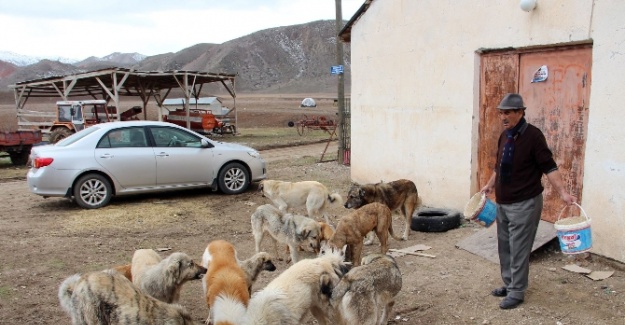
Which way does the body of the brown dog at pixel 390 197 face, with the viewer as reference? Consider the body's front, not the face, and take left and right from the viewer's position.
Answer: facing to the left of the viewer

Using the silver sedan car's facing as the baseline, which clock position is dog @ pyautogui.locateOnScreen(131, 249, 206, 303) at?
The dog is roughly at 3 o'clock from the silver sedan car.

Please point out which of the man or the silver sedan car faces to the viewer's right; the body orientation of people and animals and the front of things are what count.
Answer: the silver sedan car

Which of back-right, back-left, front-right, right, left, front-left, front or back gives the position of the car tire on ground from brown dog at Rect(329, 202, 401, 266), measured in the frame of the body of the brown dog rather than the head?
back

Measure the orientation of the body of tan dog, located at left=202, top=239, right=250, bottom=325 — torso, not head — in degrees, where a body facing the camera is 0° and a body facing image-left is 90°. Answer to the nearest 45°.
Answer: approximately 180°

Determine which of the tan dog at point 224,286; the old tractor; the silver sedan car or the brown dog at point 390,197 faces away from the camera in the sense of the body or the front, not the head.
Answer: the tan dog

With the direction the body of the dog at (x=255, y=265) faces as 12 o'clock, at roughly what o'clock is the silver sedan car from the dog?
The silver sedan car is roughly at 8 o'clock from the dog.

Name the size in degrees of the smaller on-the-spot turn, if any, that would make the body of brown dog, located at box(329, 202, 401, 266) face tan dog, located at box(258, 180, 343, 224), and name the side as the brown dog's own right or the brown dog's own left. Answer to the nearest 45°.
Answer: approximately 90° to the brown dog's own right

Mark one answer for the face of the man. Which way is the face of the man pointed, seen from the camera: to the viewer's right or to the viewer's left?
to the viewer's left
